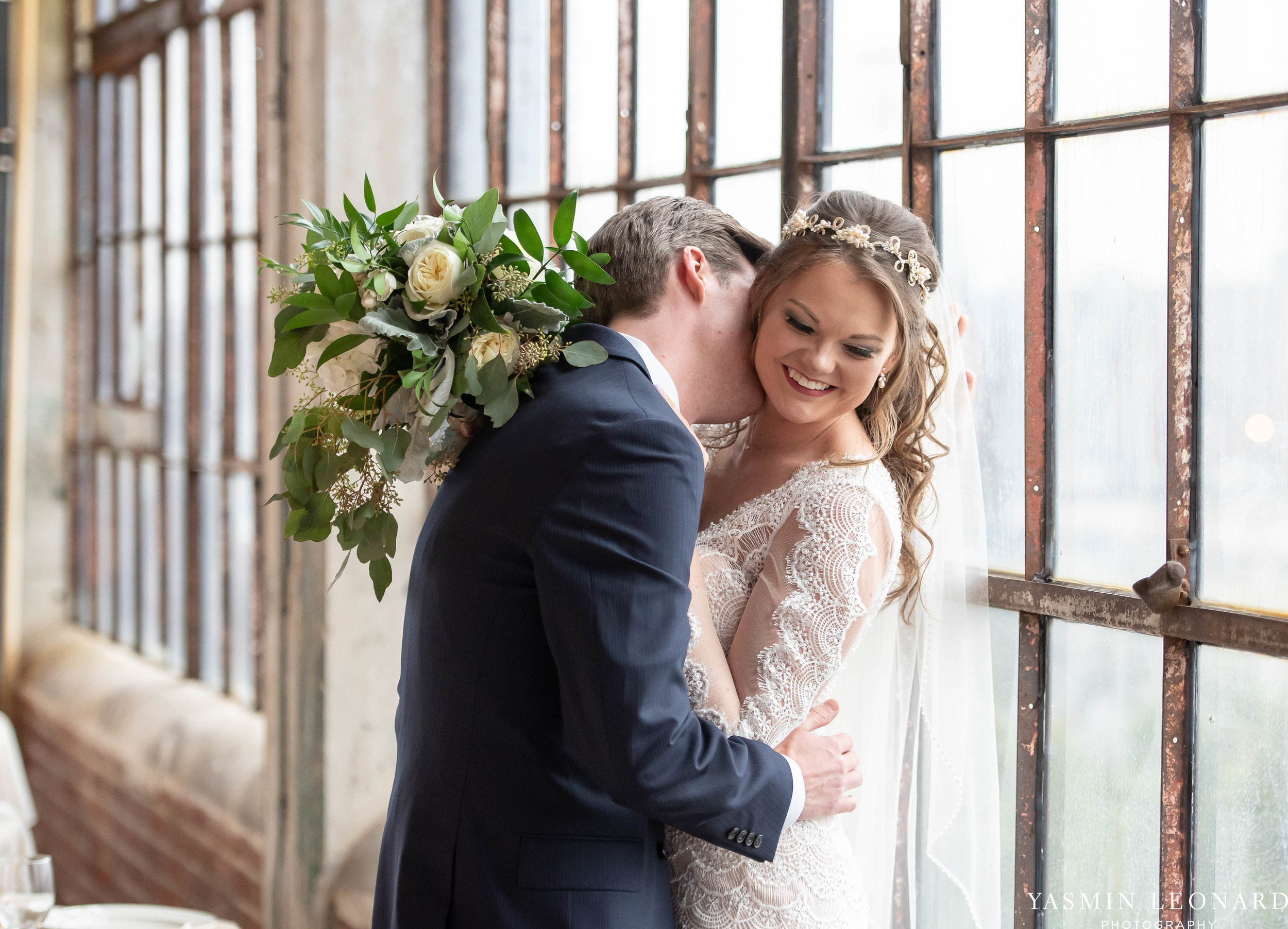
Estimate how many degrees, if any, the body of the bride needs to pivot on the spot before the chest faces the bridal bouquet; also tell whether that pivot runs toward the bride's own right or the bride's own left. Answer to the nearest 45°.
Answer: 0° — they already face it

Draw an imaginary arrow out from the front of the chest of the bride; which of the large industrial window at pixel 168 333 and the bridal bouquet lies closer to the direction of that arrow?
the bridal bouquet

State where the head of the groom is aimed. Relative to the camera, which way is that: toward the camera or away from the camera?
away from the camera

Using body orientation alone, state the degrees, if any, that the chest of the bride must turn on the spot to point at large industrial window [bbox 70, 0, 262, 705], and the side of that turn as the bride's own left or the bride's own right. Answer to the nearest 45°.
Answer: approximately 90° to the bride's own right

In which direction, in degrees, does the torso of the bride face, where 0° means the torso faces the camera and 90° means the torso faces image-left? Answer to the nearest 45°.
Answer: approximately 45°
